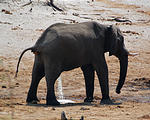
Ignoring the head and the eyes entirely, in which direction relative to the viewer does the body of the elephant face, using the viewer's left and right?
facing to the right of the viewer
